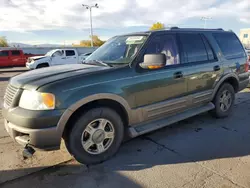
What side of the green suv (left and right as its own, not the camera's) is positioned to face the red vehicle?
right

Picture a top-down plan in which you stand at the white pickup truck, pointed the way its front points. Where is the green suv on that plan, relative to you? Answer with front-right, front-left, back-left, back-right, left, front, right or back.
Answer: front-left

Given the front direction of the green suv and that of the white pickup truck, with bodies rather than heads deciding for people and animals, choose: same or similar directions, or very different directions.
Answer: same or similar directions

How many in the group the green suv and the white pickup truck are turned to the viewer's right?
0

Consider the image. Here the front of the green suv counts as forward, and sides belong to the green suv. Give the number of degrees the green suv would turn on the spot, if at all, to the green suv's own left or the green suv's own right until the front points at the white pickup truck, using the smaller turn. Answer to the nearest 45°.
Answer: approximately 135° to the green suv's own right

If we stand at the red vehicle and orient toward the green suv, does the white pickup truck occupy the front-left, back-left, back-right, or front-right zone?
front-left

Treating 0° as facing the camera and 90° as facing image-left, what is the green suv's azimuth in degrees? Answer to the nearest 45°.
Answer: approximately 45°

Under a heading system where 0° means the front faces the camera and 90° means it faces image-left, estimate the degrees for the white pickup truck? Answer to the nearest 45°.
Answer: approximately 45°

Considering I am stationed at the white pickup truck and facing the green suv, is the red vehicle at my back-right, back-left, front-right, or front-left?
back-right
